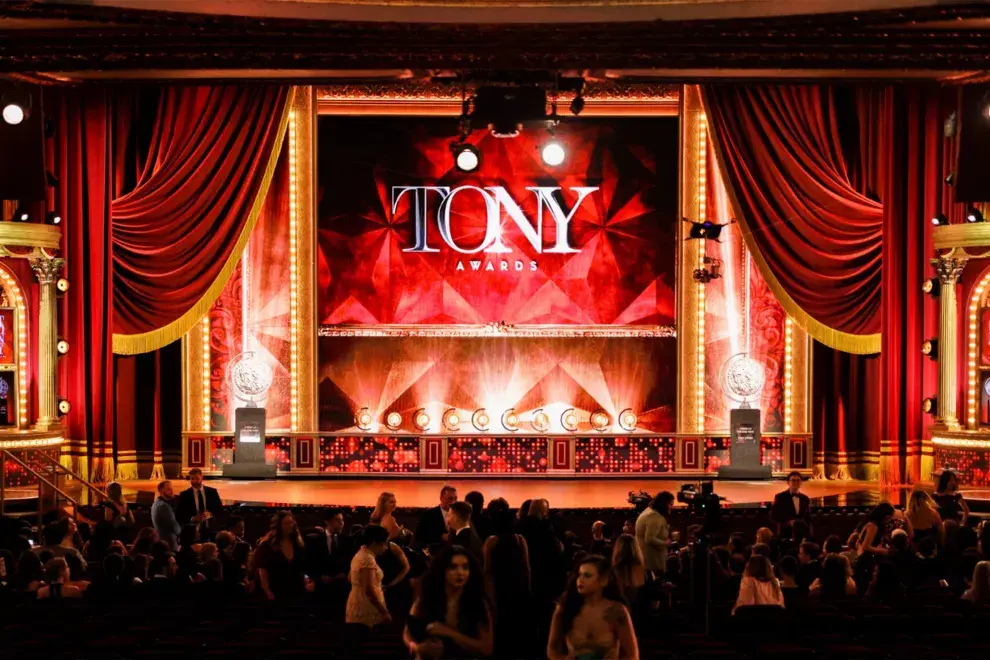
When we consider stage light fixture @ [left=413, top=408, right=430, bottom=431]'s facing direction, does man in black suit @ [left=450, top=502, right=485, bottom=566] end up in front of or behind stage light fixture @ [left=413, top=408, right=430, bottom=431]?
in front

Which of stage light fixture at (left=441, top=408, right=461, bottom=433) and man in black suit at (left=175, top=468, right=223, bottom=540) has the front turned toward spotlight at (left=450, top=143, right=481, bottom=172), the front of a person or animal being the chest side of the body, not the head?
the stage light fixture

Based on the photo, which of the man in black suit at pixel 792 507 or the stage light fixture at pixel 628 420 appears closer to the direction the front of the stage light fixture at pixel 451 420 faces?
the man in black suit

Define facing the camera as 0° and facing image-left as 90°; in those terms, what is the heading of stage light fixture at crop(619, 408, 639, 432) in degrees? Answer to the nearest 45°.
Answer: approximately 0°

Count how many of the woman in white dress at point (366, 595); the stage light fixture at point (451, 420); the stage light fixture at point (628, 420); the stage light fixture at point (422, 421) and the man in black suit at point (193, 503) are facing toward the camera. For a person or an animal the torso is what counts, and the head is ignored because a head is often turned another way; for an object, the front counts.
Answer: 4

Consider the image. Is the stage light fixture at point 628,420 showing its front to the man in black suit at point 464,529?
yes
